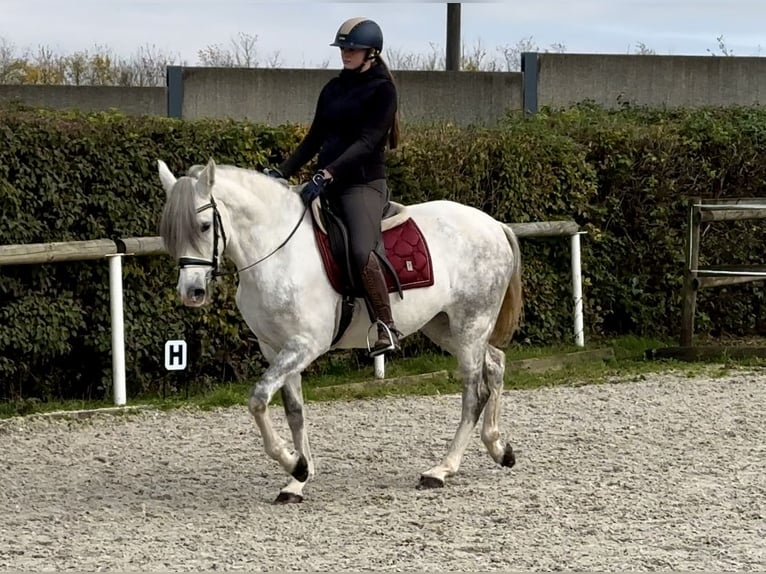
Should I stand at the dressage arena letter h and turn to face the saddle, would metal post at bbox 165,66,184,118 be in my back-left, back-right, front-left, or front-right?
back-left

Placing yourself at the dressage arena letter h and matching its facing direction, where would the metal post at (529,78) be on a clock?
The metal post is roughly at 7 o'clock from the dressage arena letter h.

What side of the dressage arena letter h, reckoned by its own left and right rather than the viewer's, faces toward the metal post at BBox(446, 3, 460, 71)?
back

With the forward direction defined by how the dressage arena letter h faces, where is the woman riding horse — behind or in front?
in front

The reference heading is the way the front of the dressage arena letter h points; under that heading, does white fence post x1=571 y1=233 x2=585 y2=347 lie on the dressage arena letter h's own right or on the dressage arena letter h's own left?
on the dressage arena letter h's own left

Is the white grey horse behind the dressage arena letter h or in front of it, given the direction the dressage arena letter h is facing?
in front

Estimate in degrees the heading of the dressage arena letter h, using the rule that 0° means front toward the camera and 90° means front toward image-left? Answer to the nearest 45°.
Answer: approximately 0°

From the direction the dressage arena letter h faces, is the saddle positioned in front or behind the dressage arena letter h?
in front

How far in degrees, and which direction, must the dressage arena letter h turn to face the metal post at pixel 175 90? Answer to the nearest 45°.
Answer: approximately 180°

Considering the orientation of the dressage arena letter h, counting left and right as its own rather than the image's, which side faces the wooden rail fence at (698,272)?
left
